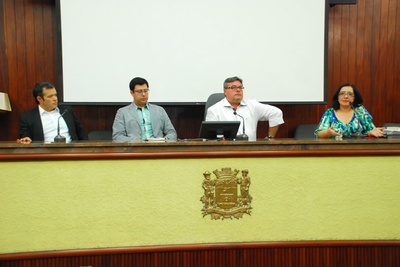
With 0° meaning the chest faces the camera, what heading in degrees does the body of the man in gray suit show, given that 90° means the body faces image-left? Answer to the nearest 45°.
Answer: approximately 0°

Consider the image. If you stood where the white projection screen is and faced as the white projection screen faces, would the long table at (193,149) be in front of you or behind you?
in front

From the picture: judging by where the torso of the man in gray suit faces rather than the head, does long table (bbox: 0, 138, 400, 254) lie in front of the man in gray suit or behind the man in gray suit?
in front

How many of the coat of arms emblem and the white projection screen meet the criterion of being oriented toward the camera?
2

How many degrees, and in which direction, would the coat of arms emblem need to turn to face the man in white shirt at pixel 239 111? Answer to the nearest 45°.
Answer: approximately 180°

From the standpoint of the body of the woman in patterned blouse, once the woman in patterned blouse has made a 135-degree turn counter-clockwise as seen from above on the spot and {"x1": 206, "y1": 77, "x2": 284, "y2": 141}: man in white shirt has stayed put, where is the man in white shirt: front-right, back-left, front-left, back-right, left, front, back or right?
back-left

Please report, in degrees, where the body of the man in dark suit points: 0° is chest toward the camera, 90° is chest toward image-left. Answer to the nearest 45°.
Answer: approximately 0°

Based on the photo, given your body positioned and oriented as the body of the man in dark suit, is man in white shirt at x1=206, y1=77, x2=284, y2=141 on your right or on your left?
on your left

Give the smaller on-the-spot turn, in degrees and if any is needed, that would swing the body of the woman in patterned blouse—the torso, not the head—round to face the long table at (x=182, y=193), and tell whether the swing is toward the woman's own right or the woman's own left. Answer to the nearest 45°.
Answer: approximately 45° to the woman's own right
